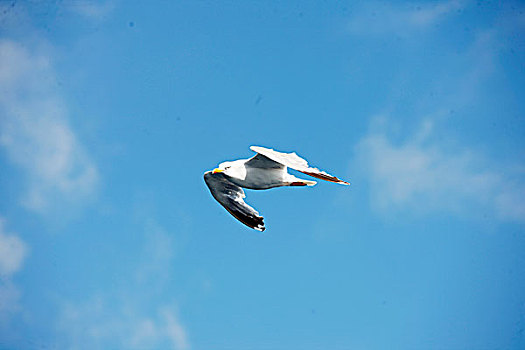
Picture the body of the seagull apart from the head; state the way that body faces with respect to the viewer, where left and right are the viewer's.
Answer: facing to the left of the viewer
